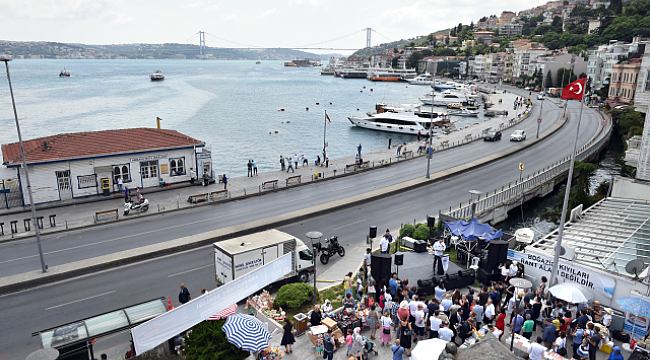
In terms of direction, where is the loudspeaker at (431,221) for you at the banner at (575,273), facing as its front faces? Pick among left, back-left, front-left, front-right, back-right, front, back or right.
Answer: right

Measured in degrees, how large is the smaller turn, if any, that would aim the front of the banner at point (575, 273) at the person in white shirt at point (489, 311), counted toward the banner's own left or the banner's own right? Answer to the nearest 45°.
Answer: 0° — it already faces them

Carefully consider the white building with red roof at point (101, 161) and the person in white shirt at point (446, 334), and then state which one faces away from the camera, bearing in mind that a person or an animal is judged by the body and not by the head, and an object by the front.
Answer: the person in white shirt

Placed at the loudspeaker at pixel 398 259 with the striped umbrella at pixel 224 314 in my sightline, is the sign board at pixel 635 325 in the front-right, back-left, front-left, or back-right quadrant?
back-left

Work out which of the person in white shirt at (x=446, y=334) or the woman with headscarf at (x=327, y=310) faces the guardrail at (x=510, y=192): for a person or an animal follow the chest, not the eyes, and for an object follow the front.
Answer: the person in white shirt

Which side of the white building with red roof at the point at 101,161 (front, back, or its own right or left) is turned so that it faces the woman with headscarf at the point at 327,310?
front

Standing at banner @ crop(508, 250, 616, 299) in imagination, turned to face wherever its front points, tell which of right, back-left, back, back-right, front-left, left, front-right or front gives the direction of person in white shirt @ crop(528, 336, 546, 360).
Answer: front-left

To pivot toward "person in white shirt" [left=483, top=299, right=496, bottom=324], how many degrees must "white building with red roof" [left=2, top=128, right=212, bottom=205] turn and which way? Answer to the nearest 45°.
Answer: approximately 45° to its left

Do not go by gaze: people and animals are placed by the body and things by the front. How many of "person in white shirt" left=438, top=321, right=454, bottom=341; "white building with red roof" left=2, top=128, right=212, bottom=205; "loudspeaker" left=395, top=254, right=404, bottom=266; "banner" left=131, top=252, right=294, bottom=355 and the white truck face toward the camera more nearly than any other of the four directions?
2

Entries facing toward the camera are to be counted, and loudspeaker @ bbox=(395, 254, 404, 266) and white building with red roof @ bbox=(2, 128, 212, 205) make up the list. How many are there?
2

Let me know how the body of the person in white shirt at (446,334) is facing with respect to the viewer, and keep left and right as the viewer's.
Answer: facing away from the viewer

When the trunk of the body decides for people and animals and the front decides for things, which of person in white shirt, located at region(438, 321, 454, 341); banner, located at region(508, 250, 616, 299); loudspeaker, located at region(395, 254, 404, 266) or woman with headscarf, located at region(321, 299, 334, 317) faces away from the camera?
the person in white shirt

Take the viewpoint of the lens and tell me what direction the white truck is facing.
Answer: facing away from the viewer and to the right of the viewer
